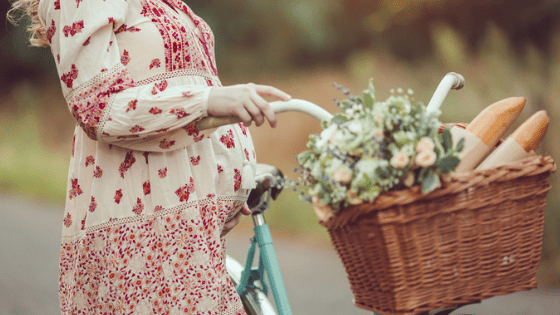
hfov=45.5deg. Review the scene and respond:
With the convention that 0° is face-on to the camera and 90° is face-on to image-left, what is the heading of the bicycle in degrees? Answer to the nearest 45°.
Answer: approximately 315°
